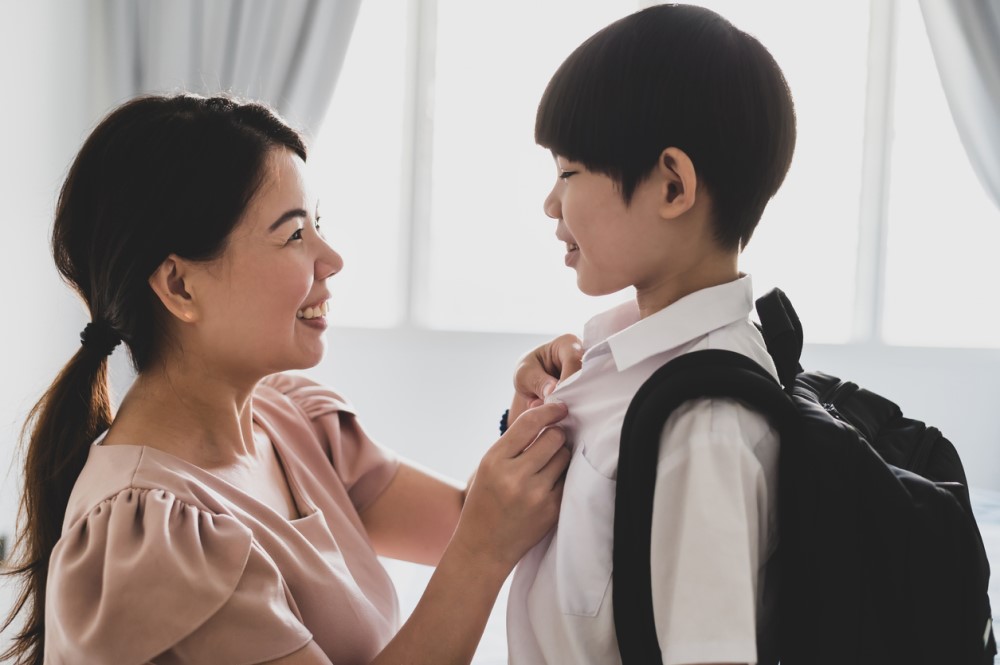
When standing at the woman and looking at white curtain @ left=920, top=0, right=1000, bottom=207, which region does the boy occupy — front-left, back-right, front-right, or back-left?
front-right

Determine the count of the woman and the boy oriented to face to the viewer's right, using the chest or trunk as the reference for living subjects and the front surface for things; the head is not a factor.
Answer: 1

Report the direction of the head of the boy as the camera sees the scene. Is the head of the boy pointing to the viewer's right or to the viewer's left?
to the viewer's left

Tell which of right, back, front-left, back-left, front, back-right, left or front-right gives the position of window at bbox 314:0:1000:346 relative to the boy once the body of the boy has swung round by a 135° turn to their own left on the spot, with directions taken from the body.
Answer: back-left

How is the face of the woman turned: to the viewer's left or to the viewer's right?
to the viewer's right

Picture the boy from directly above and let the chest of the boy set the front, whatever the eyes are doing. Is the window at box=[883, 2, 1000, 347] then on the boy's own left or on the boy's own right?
on the boy's own right

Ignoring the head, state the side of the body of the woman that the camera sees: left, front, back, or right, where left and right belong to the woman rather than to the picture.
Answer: right

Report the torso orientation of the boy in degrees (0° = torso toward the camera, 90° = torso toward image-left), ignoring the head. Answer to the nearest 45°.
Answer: approximately 90°

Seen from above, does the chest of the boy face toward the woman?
yes

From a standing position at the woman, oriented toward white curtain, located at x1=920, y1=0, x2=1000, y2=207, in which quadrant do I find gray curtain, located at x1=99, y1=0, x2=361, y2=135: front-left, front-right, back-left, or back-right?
front-left

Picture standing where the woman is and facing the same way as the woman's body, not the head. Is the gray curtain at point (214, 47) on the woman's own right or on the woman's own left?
on the woman's own left

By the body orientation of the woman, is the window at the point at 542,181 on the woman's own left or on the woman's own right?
on the woman's own left

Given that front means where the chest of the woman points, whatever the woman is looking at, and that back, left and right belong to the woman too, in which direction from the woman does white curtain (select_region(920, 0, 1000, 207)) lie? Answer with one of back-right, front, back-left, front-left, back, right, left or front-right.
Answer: front-left

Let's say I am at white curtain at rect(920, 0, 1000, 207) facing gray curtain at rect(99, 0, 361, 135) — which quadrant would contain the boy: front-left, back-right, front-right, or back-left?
front-left

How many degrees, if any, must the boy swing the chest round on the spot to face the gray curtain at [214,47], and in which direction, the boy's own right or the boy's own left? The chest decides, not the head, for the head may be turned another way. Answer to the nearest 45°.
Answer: approximately 45° to the boy's own right

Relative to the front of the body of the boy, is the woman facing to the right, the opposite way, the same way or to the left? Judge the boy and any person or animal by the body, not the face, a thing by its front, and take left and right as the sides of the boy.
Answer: the opposite way
